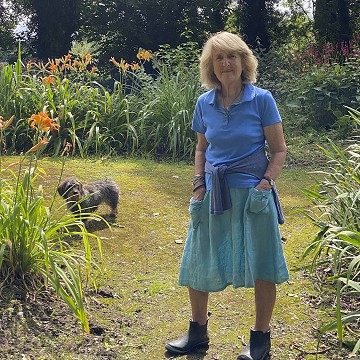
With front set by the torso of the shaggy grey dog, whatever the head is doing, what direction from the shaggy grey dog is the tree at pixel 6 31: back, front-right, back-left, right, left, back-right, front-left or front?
right

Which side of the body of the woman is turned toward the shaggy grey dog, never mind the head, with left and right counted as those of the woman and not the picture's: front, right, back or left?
right

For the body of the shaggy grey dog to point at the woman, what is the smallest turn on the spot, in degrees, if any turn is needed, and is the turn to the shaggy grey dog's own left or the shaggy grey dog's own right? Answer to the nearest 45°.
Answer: approximately 90° to the shaggy grey dog's own left

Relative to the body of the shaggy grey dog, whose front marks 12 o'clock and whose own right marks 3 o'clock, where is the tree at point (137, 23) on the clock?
The tree is roughly at 3 o'clock from the shaggy grey dog.

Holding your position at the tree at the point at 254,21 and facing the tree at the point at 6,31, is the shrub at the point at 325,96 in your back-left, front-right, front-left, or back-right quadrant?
back-left

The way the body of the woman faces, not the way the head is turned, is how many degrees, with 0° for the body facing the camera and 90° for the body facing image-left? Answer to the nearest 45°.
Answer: approximately 45°

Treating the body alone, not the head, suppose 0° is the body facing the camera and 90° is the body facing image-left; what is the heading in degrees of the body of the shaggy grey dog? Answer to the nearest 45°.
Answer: approximately 90°

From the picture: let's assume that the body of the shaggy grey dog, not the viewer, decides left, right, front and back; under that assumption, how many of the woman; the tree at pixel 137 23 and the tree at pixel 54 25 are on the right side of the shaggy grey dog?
2

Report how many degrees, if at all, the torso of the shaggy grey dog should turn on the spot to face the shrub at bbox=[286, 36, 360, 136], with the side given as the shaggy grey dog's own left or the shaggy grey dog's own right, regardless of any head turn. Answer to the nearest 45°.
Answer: approximately 135° to the shaggy grey dog's own right

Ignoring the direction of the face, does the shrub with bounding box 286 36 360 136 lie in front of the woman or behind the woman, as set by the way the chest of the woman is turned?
behind

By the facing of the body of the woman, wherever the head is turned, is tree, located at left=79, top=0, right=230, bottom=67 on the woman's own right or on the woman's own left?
on the woman's own right

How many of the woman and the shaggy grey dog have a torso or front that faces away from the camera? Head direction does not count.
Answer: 0

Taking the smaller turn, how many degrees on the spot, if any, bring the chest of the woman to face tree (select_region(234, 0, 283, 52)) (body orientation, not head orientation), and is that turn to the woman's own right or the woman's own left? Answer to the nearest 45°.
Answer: approximately 135° to the woman's own right
